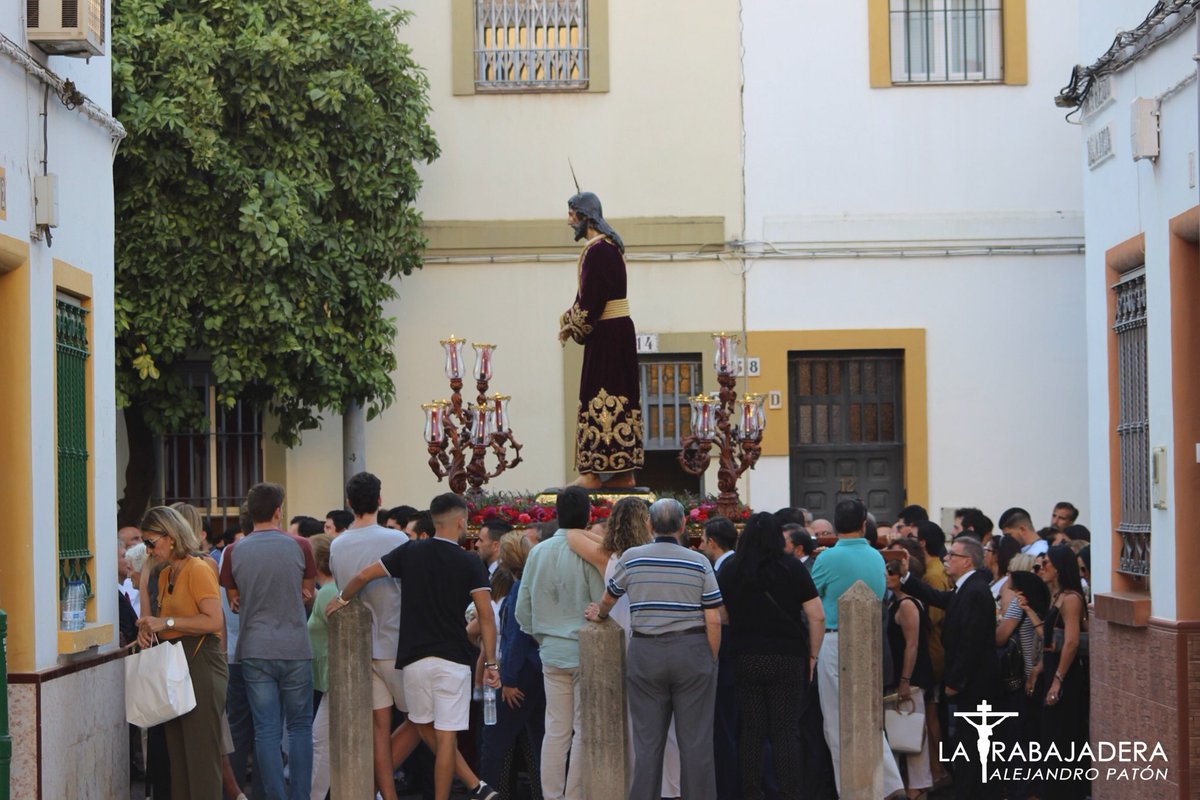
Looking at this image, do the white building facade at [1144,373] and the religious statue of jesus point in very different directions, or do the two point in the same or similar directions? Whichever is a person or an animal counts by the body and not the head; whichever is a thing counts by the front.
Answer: same or similar directions

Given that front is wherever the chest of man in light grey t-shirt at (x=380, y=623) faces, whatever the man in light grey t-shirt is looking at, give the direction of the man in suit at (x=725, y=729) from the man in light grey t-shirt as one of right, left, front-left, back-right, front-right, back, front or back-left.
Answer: right

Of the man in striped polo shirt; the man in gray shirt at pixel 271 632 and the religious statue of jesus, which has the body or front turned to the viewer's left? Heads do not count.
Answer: the religious statue of jesus

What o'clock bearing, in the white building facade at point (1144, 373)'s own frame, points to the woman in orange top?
The woman in orange top is roughly at 1 o'clock from the white building facade.

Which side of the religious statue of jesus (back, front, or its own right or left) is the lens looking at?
left

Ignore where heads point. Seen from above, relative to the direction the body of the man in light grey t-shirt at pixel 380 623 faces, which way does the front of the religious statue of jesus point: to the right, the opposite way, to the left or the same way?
to the left

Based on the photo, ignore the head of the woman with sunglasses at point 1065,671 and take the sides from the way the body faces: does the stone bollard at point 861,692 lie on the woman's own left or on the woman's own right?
on the woman's own left

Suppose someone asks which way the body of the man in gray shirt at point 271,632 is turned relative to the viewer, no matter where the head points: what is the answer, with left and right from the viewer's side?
facing away from the viewer

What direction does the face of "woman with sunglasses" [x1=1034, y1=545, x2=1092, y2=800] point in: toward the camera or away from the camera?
toward the camera

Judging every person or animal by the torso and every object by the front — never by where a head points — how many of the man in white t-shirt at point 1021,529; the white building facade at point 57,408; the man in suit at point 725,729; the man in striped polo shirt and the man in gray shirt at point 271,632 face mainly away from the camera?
2

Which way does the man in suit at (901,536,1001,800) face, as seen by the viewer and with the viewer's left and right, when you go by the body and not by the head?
facing to the left of the viewer

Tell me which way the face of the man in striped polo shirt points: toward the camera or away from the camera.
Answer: away from the camera
